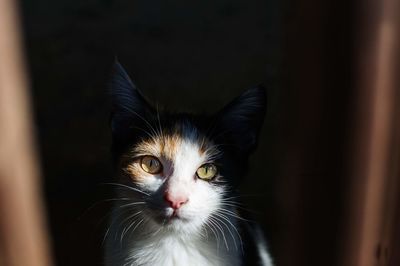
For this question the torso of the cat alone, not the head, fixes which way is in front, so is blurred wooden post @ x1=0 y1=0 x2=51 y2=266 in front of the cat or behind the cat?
in front

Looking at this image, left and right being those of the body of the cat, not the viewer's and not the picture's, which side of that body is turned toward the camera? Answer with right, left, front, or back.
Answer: front
